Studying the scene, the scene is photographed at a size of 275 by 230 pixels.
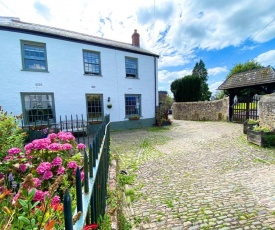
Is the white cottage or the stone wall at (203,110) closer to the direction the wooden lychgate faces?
the white cottage

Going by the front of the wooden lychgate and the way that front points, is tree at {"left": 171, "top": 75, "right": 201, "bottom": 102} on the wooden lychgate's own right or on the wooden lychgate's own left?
on the wooden lychgate's own right

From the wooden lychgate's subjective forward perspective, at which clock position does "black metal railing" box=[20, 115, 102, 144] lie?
The black metal railing is roughly at 12 o'clock from the wooden lychgate.

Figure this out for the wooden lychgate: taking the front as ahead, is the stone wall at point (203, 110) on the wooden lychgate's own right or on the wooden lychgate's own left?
on the wooden lychgate's own right

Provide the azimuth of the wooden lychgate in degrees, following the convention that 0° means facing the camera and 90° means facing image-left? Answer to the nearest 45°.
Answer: approximately 45°

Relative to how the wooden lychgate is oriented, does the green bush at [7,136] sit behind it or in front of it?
in front

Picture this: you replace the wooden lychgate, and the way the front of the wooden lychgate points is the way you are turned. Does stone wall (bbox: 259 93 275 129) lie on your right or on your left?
on your left

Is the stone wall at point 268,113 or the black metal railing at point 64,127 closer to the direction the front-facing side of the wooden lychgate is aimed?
the black metal railing
